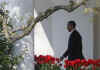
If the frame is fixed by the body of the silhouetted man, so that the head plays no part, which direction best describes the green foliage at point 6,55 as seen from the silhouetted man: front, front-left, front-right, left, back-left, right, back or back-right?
front-left

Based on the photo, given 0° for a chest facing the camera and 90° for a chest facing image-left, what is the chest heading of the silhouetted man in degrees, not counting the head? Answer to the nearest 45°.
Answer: approximately 90°
